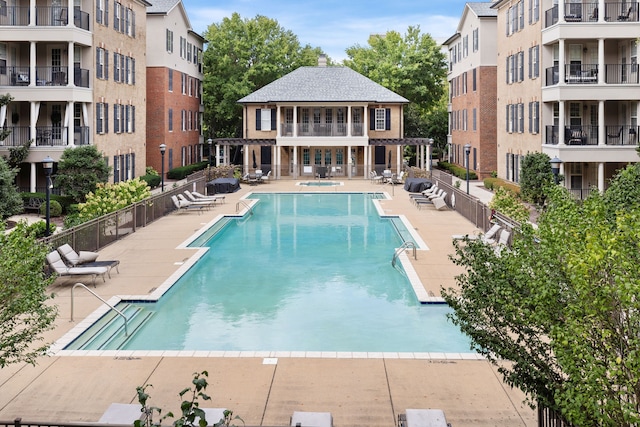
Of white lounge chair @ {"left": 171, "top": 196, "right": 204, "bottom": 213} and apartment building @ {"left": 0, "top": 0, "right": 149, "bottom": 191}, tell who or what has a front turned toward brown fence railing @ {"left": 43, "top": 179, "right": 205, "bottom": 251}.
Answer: the apartment building

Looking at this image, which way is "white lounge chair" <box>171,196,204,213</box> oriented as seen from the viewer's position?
to the viewer's right

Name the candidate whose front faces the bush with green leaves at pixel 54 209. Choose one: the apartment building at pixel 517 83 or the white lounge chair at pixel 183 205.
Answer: the apartment building
